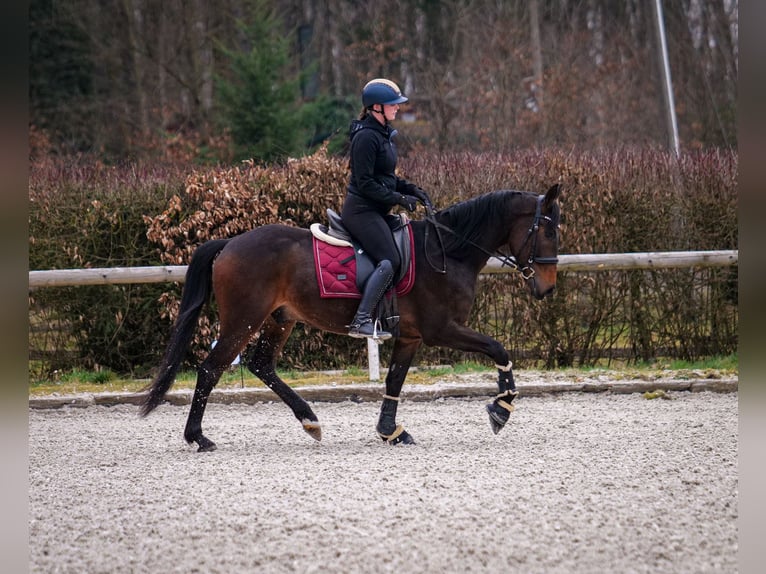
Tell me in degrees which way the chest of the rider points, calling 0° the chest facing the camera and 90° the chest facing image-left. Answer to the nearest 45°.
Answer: approximately 270°

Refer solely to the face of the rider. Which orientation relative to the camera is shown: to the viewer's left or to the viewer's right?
to the viewer's right

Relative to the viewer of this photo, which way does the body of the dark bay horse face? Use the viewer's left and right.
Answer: facing to the right of the viewer
